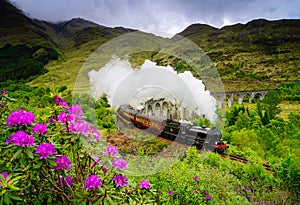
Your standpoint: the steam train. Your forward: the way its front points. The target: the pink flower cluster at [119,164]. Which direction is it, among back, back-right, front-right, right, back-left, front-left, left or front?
front-right

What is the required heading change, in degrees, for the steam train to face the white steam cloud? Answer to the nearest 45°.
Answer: approximately 180°

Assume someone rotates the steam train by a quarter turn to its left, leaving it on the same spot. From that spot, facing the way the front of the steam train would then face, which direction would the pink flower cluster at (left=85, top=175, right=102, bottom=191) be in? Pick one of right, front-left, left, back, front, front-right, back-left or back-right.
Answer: back-right

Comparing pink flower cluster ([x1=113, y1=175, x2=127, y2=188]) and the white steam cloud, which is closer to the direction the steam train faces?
the pink flower cluster

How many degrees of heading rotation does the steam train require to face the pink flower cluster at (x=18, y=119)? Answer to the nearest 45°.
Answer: approximately 45° to its right

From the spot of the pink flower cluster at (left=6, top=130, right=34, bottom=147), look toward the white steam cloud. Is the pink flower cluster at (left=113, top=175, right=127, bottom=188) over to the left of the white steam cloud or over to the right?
right

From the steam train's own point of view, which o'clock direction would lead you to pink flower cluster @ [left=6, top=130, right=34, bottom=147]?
The pink flower cluster is roughly at 2 o'clock from the steam train.

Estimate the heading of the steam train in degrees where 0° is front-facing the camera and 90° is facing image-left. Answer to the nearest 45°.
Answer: approximately 315°

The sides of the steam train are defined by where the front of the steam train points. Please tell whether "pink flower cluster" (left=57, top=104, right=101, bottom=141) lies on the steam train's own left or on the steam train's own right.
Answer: on the steam train's own right

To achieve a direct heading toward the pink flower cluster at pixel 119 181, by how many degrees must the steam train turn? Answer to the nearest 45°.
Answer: approximately 45° to its right

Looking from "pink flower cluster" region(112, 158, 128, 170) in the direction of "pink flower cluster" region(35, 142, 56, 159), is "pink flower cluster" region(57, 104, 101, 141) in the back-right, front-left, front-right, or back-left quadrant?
front-right

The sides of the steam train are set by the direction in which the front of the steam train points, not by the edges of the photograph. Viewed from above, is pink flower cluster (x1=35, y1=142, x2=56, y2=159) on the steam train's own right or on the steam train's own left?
on the steam train's own right
